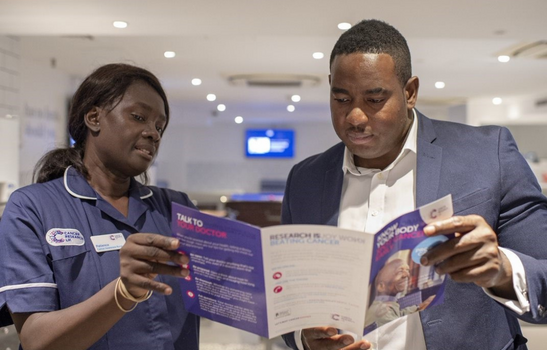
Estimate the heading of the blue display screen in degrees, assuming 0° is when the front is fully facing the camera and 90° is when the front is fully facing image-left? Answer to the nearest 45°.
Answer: approximately 0°

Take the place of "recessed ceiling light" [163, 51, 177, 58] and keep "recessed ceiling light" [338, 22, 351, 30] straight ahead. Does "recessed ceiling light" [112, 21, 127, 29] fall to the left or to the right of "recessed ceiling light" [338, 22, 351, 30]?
right

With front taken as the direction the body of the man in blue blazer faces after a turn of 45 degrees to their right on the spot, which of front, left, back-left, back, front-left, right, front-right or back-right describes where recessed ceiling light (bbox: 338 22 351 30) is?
right

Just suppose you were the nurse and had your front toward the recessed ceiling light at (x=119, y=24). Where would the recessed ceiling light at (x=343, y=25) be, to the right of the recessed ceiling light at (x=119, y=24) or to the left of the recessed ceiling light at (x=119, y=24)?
right

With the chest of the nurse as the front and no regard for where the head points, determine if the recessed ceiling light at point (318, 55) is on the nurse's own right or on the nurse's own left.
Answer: on the nurse's own left

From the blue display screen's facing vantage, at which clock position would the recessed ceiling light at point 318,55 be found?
The recessed ceiling light is roughly at 12 o'clock from the blue display screen.

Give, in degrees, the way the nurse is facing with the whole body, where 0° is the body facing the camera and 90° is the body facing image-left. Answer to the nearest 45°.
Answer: approximately 315°

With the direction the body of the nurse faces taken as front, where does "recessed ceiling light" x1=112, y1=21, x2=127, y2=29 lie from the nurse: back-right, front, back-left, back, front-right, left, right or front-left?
back-left

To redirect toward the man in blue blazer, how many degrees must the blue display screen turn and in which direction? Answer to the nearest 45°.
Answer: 0° — it already faces them

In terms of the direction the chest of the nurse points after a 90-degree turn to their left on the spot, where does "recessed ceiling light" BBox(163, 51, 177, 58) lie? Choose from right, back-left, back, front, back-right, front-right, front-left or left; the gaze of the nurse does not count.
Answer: front-left

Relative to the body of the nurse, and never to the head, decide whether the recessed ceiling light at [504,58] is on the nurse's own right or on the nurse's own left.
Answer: on the nurse's own left

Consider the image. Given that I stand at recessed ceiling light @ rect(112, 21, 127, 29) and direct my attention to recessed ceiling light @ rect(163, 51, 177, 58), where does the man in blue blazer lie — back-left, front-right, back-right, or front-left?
back-right
